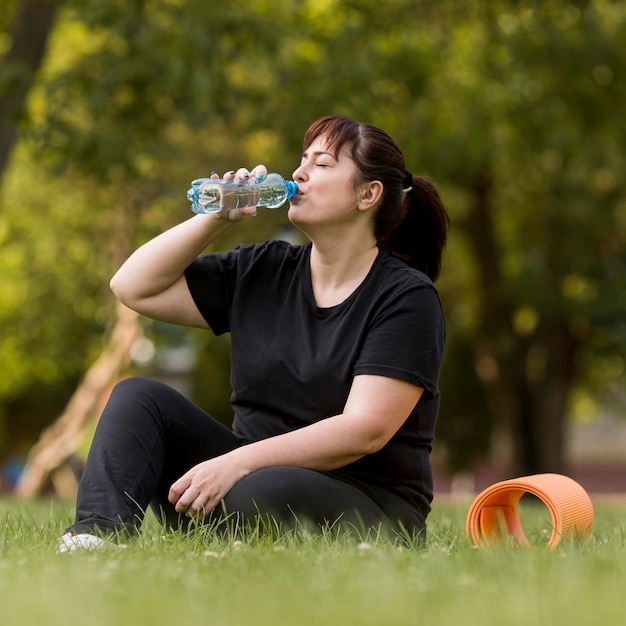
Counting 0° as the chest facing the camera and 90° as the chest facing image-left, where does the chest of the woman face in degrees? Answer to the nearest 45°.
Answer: approximately 45°

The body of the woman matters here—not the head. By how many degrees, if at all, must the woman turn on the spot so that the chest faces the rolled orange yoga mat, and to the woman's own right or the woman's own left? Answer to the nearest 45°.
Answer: approximately 135° to the woman's own left

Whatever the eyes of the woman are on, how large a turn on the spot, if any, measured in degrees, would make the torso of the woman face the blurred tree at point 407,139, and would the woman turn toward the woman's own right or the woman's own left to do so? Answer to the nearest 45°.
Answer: approximately 135° to the woman's own right

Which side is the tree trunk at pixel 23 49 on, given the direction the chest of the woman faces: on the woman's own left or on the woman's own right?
on the woman's own right

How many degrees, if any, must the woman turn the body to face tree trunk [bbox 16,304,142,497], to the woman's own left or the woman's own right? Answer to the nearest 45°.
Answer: approximately 135° to the woman's own right
